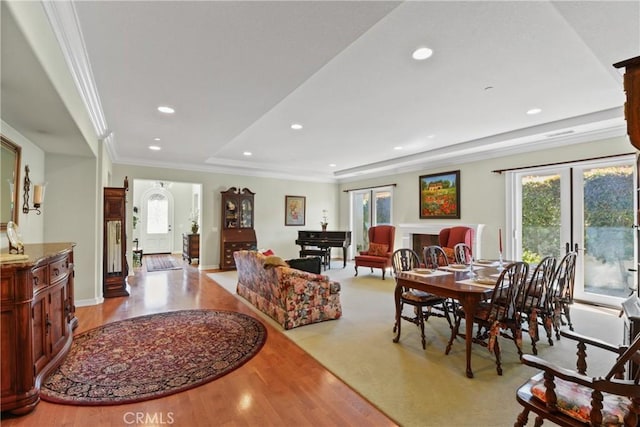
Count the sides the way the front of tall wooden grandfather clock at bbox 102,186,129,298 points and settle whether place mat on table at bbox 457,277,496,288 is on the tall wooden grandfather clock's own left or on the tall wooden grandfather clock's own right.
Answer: on the tall wooden grandfather clock's own right

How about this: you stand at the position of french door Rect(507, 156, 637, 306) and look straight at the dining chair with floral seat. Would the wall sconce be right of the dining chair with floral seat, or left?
right

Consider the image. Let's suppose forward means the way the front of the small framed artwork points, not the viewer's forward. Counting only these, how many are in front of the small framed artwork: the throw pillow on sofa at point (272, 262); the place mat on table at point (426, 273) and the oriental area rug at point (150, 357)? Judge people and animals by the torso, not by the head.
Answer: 3

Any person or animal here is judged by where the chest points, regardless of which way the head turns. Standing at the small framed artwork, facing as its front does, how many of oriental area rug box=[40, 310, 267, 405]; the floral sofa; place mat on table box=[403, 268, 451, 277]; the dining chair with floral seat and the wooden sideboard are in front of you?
5

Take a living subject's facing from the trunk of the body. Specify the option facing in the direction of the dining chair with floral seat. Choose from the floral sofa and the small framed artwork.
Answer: the small framed artwork

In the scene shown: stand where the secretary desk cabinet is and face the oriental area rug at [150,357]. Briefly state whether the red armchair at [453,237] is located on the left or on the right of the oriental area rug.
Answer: left

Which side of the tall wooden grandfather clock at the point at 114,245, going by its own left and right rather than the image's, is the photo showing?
right

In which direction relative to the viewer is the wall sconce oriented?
to the viewer's right

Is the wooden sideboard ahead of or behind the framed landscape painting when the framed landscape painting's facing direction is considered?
ahead

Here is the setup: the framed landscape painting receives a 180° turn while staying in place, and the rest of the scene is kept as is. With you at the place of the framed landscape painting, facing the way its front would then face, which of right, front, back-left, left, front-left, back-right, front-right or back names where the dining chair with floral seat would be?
back-right

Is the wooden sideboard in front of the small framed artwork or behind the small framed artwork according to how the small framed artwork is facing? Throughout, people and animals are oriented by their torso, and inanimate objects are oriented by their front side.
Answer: in front

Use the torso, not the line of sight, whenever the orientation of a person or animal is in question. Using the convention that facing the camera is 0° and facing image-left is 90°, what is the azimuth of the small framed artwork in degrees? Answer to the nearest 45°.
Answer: approximately 0°

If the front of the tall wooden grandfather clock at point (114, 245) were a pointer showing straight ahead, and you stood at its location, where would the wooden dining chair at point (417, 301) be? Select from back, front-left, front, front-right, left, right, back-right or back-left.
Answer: front-right

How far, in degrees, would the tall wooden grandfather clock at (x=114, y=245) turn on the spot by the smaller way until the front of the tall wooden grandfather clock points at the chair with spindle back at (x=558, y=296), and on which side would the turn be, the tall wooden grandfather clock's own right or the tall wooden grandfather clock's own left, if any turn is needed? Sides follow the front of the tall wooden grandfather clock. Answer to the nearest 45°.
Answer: approximately 45° to the tall wooden grandfather clock's own right

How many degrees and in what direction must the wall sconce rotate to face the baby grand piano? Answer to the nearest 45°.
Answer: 0° — it already faces it

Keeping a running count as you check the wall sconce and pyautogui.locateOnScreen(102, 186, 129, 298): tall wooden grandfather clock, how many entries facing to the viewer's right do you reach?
2

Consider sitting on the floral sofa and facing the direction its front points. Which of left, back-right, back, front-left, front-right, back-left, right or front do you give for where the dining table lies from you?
right

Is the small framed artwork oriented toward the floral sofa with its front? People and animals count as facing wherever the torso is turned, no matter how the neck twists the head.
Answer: yes
